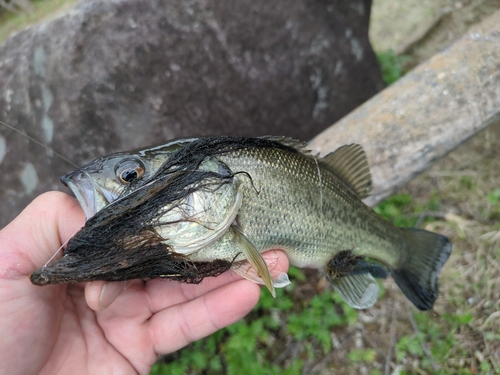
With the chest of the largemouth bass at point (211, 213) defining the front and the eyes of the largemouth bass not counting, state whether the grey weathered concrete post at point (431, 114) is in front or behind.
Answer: behind

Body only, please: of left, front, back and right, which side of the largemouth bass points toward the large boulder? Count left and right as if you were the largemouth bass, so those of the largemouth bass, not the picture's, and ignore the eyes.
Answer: right

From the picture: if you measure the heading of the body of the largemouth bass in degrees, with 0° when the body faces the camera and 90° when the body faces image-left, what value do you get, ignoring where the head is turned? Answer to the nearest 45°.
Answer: approximately 90°
